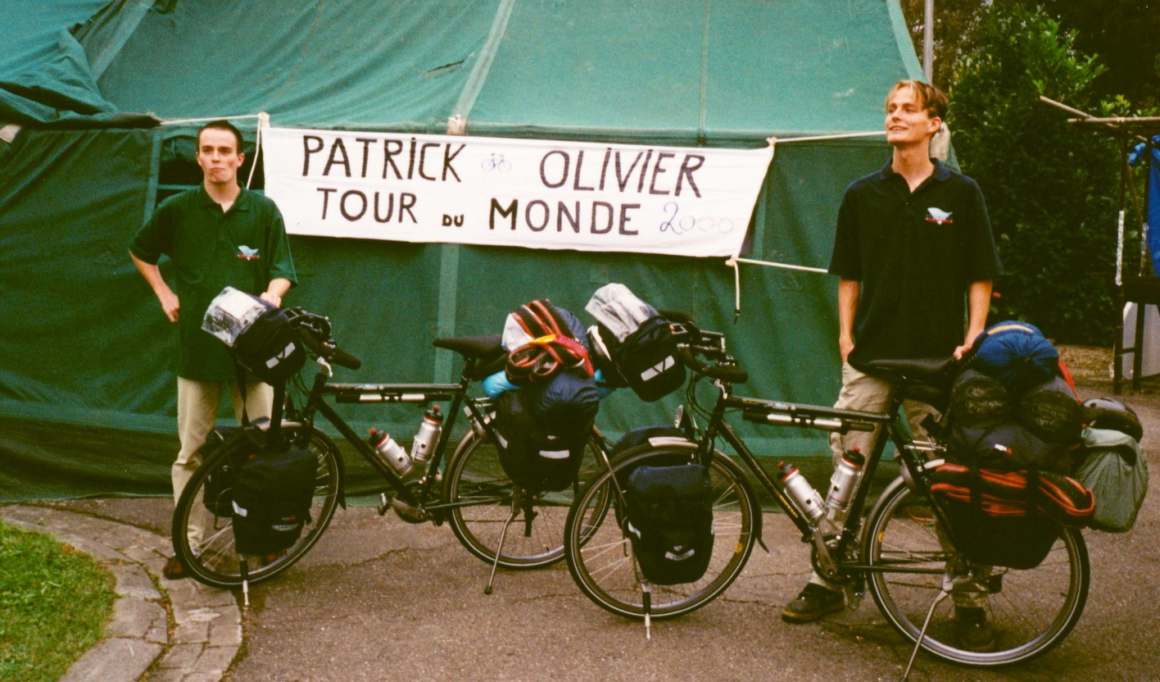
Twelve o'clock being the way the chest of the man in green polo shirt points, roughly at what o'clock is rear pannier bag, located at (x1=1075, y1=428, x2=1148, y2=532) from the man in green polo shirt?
The rear pannier bag is roughly at 10 o'clock from the man in green polo shirt.

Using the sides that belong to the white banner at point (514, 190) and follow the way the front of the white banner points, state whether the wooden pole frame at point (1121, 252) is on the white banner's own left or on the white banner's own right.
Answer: on the white banner's own left

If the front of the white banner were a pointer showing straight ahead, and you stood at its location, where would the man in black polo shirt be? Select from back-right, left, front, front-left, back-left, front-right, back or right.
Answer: front-left

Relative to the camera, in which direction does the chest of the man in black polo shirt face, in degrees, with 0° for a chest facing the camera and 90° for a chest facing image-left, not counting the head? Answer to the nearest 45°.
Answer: approximately 0°

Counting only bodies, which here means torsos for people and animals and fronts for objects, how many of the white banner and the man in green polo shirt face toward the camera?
2

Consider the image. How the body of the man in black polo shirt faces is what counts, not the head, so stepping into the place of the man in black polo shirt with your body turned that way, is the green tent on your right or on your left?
on your right

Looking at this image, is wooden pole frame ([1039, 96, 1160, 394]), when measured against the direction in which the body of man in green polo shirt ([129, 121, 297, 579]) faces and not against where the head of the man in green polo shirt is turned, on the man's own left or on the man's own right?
on the man's own left
